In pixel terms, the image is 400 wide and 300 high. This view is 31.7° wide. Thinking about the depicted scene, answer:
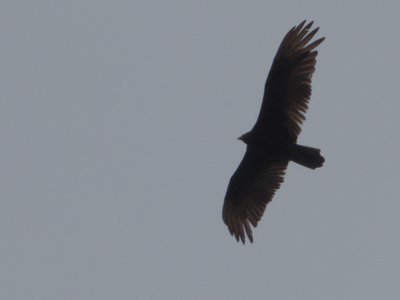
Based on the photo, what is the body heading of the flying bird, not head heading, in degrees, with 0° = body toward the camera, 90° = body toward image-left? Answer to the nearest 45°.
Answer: approximately 90°
